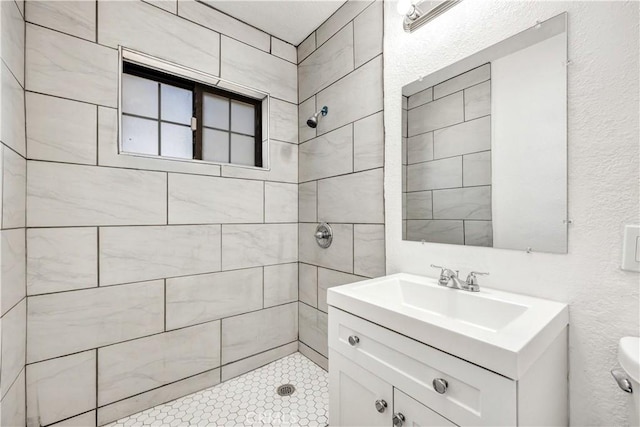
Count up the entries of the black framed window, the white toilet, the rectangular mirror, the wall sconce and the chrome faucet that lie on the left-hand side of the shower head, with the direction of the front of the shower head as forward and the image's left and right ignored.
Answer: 4

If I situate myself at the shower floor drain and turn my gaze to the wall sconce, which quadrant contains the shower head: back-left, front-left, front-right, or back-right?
front-left

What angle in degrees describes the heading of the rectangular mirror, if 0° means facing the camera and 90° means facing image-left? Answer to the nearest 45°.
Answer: approximately 45°

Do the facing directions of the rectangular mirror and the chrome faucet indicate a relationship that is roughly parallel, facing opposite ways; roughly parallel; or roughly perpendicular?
roughly parallel

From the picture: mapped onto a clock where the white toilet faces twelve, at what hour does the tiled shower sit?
The tiled shower is roughly at 1 o'clock from the white toilet.

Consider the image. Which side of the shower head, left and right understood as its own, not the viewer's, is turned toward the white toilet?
left

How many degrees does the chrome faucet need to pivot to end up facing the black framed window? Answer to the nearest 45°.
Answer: approximately 45° to its right

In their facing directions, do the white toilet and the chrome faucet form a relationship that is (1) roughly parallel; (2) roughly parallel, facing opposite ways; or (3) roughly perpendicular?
roughly parallel

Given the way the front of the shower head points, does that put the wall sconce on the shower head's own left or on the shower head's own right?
on the shower head's own left

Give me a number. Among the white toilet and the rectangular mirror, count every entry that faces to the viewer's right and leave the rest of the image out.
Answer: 0

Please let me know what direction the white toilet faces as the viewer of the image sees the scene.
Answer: facing the viewer and to the left of the viewer
